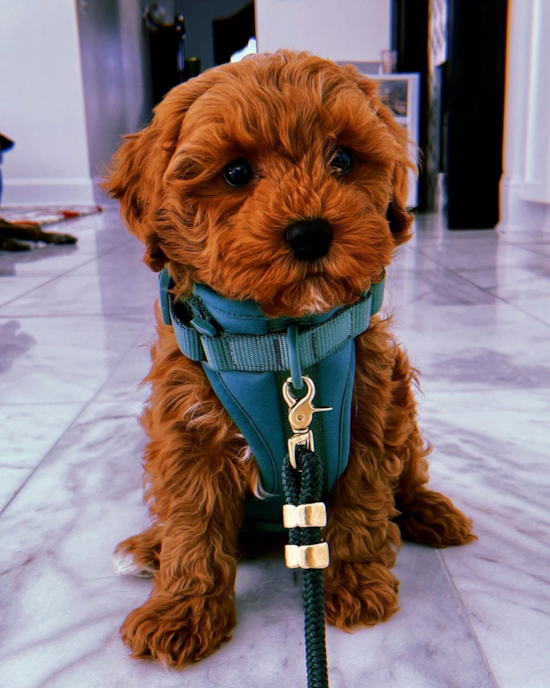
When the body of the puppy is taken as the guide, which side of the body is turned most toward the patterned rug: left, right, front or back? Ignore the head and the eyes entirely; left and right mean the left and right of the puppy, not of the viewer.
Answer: back

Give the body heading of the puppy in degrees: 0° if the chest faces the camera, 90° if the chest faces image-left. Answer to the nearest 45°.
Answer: approximately 0°
